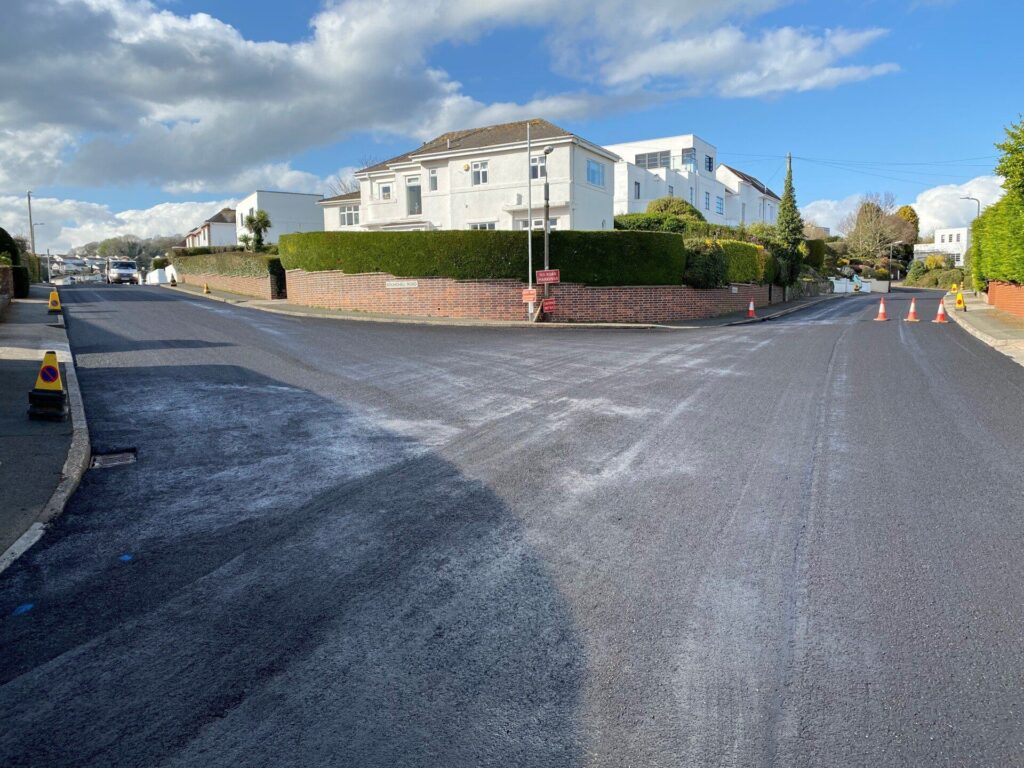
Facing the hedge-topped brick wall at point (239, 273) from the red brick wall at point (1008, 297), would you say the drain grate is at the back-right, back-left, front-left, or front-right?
front-left

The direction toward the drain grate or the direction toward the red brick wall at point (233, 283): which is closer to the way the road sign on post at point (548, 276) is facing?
the drain grate

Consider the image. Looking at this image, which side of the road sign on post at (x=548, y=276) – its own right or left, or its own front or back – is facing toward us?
front

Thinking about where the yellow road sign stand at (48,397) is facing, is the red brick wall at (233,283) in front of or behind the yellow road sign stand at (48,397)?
behind

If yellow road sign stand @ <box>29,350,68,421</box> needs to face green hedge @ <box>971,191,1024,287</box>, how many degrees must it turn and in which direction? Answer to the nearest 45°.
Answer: approximately 90° to its left

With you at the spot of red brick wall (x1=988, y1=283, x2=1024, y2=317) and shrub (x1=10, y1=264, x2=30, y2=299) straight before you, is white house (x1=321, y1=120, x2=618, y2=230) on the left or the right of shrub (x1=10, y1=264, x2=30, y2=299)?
right

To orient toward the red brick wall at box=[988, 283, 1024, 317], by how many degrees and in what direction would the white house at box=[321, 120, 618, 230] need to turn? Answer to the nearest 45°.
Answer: approximately 90° to its left

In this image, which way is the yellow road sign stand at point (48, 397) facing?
toward the camera

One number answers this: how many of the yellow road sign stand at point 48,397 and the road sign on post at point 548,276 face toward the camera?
2

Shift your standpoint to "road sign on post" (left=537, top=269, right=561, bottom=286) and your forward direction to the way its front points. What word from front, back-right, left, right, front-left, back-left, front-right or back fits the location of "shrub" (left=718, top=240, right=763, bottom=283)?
back-left

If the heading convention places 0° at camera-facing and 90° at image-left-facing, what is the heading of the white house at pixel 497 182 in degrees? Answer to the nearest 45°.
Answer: approximately 45°

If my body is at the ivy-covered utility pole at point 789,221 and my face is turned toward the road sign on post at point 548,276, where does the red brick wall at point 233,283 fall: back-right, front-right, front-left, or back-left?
front-right

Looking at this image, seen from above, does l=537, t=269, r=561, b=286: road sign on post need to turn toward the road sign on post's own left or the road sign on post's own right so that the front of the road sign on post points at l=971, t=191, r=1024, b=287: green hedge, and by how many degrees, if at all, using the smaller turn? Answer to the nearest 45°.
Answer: approximately 90° to the road sign on post's own left

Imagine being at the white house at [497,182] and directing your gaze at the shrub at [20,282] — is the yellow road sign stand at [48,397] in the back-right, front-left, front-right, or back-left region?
front-left

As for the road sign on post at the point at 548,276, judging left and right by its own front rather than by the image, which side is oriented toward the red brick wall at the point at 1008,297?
left

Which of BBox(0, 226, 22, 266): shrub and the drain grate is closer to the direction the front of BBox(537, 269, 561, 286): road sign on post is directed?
the drain grate
